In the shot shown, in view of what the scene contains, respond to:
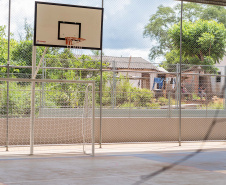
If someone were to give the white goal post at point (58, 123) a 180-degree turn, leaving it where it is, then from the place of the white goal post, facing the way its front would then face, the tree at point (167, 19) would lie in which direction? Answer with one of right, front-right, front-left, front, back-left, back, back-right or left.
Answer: front-right

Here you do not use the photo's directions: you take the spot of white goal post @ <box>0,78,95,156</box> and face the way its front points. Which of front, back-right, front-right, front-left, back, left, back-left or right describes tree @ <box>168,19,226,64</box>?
back-left

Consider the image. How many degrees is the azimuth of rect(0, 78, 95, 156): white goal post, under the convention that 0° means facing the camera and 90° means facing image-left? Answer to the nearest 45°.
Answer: approximately 0°
